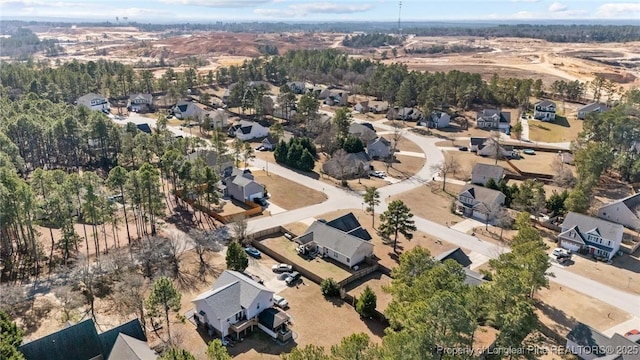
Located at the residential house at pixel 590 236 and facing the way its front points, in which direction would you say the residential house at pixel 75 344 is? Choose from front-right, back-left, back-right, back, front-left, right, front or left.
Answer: front

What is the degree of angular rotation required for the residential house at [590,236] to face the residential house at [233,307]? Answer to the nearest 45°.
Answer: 0° — it already faces it

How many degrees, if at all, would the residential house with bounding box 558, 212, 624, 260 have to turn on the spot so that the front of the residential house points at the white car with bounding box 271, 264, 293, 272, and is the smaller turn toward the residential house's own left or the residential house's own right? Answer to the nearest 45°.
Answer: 0° — it already faces it

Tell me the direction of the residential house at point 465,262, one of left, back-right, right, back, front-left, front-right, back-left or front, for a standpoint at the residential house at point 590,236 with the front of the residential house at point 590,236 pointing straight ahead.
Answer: front

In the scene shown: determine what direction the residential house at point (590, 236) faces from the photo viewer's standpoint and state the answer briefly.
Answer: facing the viewer and to the left of the viewer

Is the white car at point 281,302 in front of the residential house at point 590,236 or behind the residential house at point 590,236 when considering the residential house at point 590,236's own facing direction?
in front
